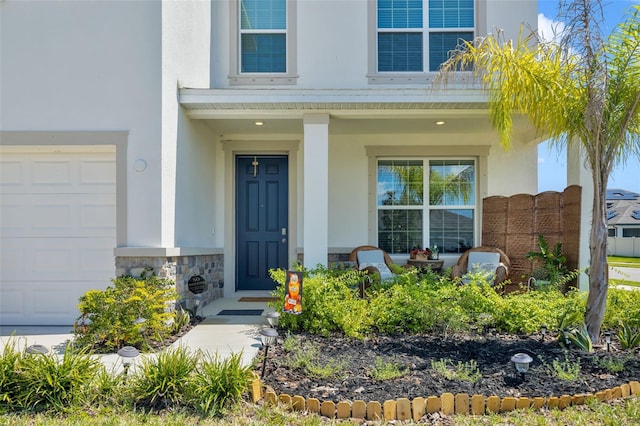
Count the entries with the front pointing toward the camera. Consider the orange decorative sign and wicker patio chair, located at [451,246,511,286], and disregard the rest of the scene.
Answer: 2

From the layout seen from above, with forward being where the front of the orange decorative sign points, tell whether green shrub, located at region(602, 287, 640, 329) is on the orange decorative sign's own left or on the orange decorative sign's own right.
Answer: on the orange decorative sign's own left

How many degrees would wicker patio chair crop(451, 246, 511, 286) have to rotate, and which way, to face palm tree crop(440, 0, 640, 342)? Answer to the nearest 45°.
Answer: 0° — it already faces it

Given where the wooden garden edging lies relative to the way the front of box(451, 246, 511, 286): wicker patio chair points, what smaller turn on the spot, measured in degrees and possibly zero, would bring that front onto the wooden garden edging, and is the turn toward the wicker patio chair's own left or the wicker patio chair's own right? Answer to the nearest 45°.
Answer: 0° — it already faces it

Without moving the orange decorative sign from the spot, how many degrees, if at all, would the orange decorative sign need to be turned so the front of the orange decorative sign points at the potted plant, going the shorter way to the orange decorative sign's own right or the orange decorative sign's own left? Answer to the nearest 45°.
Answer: approximately 135° to the orange decorative sign's own left

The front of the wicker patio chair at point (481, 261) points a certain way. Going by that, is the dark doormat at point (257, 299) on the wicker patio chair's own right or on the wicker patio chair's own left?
on the wicker patio chair's own right

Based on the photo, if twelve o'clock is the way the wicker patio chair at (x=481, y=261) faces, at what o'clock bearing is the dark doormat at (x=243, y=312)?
The dark doormat is roughly at 2 o'clock from the wicker patio chair.

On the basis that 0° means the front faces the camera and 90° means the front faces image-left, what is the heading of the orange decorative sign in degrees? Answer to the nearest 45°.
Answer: approximately 0°

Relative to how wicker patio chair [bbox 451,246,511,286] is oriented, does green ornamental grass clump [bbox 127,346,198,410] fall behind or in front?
in front

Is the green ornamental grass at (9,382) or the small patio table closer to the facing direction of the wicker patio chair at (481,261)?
the green ornamental grass

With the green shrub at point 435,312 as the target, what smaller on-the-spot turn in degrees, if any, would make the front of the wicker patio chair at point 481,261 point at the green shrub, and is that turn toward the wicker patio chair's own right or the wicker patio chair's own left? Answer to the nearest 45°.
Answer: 0° — it already faces it

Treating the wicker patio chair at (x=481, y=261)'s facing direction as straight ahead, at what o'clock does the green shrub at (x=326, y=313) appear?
The green shrub is roughly at 1 o'clock from the wicker patio chair.

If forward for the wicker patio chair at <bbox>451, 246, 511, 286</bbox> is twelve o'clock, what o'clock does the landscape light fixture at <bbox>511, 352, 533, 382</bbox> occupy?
The landscape light fixture is roughly at 12 o'clock from the wicker patio chair.
